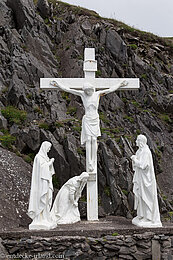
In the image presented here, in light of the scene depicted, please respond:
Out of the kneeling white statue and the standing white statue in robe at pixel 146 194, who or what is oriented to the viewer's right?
the kneeling white statue

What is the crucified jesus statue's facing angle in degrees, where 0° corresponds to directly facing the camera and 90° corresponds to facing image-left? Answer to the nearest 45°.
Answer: approximately 0°

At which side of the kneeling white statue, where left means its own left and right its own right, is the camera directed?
right

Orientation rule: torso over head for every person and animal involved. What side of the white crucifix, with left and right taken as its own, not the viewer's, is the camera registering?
front

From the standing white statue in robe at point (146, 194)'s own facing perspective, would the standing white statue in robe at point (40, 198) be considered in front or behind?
in front

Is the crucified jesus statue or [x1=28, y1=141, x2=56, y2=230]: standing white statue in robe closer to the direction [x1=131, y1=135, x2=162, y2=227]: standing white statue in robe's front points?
the standing white statue in robe

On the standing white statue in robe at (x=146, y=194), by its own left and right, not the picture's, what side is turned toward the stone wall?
front

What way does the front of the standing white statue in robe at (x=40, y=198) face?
to the viewer's right

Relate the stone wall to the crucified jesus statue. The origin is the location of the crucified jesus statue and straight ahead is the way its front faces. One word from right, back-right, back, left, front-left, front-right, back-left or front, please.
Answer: front
